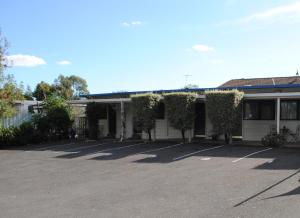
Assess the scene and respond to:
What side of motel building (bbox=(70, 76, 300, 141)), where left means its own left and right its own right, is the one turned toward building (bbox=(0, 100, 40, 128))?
right

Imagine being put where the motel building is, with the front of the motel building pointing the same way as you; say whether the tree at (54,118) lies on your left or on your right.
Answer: on your right

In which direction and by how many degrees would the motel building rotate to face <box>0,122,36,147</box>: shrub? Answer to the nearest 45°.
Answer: approximately 90° to its right

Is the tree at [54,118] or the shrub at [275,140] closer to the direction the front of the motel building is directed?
the shrub

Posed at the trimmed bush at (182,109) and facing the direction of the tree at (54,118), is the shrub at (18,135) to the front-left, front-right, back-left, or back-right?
front-left

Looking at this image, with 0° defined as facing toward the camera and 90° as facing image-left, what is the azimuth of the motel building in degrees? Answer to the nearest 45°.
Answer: approximately 0°
